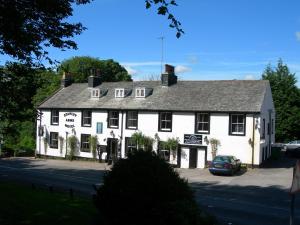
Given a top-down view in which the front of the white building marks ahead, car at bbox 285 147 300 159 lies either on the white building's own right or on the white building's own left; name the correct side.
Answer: on the white building's own left

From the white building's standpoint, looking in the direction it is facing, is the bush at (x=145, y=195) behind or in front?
in front

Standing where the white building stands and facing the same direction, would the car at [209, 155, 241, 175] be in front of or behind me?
in front

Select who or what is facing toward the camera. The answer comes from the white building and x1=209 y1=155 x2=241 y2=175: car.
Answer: the white building

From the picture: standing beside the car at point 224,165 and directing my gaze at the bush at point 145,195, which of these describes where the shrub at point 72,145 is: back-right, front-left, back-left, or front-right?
back-right

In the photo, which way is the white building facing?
toward the camera

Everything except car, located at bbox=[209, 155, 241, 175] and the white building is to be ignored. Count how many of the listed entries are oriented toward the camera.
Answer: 1
